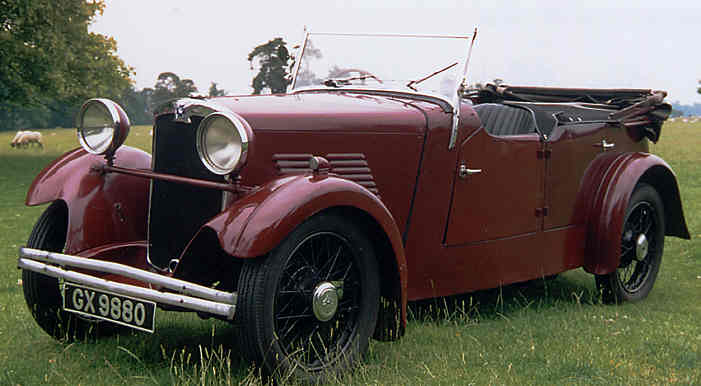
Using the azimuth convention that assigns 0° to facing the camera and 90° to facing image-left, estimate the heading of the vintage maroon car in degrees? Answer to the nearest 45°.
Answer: approximately 45°

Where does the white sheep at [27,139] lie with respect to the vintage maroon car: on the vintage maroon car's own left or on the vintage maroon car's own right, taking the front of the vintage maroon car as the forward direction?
on the vintage maroon car's own right

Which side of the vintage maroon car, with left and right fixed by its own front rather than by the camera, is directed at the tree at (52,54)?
right

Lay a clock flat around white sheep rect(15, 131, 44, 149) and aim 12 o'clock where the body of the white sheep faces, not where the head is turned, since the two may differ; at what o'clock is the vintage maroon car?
The vintage maroon car is roughly at 9 o'clock from the white sheep.

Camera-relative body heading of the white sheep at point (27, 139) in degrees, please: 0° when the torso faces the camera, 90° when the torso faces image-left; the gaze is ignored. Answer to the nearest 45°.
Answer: approximately 90°
